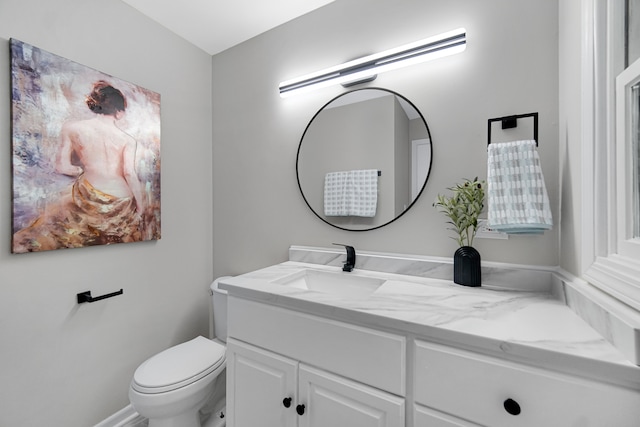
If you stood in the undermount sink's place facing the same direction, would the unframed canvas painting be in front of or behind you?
in front

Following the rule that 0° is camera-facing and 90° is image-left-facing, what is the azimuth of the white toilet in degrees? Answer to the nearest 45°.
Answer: approximately 45°

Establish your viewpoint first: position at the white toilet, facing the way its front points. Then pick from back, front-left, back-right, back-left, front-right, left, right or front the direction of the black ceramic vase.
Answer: left

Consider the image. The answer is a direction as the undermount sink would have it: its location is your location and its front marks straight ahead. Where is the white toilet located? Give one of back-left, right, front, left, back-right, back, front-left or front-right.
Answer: front-right

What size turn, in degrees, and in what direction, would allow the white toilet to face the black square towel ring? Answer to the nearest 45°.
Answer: approximately 90° to its left

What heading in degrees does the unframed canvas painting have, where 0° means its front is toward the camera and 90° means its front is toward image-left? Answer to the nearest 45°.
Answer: approximately 315°

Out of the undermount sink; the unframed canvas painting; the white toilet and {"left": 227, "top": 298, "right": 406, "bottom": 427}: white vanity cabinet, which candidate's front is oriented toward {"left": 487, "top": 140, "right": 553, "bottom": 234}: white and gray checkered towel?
the unframed canvas painting

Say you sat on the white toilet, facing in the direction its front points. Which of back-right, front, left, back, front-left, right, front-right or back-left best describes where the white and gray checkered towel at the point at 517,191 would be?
left

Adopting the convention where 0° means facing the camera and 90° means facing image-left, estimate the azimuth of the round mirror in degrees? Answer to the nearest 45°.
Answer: approximately 0°
